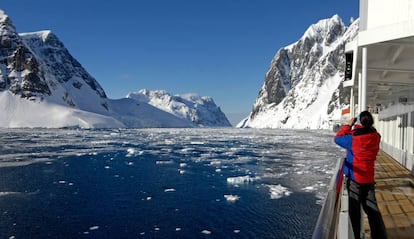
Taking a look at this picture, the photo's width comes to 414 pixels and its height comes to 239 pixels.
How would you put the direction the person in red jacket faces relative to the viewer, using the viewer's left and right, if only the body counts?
facing away from the viewer and to the left of the viewer

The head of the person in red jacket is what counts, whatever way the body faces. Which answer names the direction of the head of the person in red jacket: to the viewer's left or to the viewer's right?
to the viewer's left

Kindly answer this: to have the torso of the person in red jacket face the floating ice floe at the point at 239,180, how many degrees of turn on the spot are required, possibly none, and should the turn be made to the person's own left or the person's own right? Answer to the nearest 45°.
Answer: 0° — they already face it
